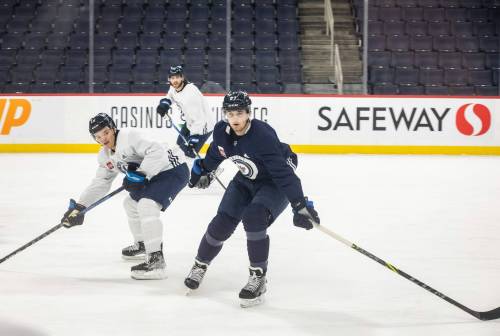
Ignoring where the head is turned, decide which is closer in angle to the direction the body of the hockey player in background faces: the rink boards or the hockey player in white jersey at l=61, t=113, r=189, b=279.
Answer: the hockey player in white jersey

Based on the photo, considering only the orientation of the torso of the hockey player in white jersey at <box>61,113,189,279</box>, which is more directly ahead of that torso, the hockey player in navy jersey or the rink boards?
the hockey player in navy jersey

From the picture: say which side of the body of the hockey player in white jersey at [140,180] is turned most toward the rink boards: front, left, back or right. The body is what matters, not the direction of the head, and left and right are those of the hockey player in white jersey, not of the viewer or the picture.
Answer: back

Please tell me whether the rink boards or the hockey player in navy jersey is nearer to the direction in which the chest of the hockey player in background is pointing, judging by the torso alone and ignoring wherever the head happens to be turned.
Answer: the hockey player in navy jersey
